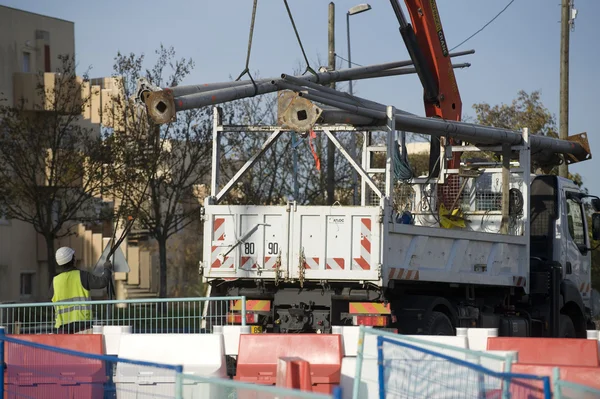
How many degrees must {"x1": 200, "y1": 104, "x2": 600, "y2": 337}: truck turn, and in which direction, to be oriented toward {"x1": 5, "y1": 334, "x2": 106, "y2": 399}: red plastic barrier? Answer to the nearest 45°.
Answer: approximately 180°

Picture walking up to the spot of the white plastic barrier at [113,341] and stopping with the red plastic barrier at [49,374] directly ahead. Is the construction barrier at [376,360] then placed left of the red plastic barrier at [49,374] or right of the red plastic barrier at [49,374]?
left

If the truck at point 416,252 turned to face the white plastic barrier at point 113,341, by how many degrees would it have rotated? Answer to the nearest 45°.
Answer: approximately 180°

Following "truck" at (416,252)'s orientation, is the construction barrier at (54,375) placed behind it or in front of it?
behind

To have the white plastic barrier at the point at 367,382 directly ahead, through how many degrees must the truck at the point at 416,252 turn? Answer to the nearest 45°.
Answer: approximately 135° to its right

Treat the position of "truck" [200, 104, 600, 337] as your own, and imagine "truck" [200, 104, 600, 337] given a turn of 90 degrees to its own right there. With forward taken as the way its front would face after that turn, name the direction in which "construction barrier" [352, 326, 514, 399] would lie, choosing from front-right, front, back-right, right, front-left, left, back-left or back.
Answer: front-right

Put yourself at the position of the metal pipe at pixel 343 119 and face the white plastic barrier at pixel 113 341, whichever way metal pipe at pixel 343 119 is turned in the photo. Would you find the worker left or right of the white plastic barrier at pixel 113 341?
right

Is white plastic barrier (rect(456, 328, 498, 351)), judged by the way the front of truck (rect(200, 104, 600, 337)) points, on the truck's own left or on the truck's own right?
on the truck's own right

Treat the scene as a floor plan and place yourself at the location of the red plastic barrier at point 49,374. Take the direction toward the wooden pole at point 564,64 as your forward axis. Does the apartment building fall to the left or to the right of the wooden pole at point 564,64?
left

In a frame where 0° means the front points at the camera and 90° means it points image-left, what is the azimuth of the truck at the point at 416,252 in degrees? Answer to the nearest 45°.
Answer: approximately 225°
